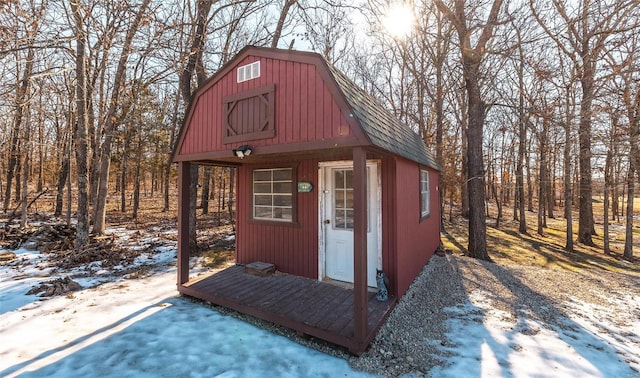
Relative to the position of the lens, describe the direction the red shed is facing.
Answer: facing the viewer and to the left of the viewer

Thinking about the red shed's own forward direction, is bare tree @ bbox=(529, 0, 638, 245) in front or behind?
behind

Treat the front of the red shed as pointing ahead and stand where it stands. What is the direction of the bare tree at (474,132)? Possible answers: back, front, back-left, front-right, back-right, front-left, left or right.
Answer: back

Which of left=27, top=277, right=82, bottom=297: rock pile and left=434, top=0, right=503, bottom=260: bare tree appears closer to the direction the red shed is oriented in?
the rock pile

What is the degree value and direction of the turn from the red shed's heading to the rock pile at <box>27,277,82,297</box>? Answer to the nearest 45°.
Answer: approximately 45° to its right
